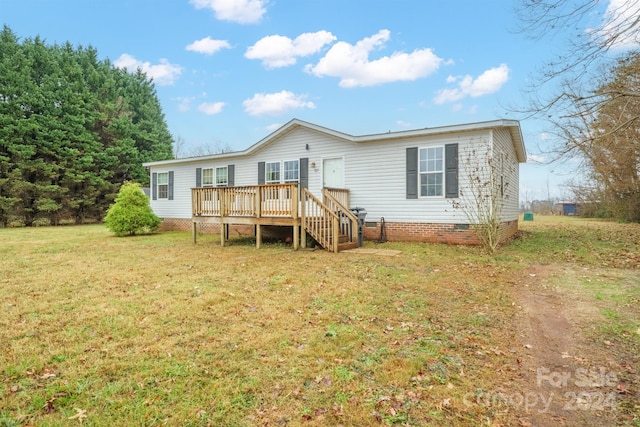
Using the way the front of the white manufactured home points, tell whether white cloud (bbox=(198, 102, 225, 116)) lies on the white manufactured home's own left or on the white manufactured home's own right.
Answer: on the white manufactured home's own right

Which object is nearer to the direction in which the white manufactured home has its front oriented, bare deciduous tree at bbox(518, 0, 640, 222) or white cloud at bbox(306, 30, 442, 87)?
the bare deciduous tree

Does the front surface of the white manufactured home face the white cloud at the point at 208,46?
no

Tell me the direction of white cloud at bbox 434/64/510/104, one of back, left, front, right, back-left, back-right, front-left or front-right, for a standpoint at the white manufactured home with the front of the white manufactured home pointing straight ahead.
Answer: back

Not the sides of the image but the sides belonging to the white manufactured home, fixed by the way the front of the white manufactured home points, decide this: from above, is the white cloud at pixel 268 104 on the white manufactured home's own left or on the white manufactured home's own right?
on the white manufactured home's own right

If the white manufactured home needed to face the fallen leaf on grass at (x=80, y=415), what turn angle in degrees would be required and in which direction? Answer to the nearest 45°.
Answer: approximately 45° to its left

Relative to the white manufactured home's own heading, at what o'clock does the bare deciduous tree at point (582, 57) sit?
The bare deciduous tree is roughly at 9 o'clock from the white manufactured home.

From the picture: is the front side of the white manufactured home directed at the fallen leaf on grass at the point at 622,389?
no

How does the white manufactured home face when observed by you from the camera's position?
facing the viewer and to the left of the viewer

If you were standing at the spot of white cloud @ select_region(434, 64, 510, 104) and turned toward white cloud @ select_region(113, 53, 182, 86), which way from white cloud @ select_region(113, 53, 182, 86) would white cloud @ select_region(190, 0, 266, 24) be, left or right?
left

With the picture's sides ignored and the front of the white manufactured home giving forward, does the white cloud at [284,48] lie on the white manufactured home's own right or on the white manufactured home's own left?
on the white manufactured home's own right

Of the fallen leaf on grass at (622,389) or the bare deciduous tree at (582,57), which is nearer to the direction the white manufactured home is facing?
the fallen leaf on grass
